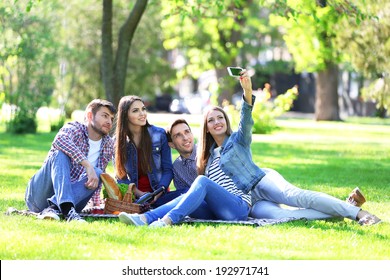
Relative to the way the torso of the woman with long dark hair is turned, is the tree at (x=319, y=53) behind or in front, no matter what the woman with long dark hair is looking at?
behind

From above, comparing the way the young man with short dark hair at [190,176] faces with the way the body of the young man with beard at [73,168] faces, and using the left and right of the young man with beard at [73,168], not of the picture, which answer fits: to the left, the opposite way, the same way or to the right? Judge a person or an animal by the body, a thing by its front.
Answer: the same way

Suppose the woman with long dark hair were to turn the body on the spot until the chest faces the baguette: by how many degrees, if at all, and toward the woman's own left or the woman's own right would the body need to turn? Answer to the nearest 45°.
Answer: approximately 45° to the woman's own right

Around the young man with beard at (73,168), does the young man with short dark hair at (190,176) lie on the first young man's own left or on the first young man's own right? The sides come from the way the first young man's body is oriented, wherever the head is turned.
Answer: on the first young man's own left

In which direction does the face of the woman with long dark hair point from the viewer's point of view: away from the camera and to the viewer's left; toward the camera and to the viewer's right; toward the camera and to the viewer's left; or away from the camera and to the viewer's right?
toward the camera and to the viewer's right

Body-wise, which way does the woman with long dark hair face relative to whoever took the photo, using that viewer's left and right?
facing the viewer

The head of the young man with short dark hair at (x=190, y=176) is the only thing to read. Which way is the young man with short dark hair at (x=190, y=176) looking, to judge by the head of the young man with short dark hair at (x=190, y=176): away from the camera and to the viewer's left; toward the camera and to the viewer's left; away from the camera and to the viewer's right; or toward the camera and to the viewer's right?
toward the camera and to the viewer's right

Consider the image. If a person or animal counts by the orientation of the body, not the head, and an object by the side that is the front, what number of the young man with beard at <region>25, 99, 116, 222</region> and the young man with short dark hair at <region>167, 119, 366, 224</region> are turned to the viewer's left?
0

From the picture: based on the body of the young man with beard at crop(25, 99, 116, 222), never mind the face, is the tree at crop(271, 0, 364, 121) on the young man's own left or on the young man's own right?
on the young man's own left

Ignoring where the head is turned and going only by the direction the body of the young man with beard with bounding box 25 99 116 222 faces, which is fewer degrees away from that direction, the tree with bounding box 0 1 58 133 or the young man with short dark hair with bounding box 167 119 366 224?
the young man with short dark hair

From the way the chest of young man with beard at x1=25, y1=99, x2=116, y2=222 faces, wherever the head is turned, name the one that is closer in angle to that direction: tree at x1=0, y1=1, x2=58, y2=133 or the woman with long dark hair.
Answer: the woman with long dark hair

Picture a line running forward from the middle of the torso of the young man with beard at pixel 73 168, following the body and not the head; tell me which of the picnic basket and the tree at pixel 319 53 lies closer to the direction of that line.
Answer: the picnic basket

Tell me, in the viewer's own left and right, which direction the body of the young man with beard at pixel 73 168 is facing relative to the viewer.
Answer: facing the viewer and to the right of the viewer

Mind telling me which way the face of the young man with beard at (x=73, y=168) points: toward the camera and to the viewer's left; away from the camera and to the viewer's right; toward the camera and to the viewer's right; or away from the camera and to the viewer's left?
toward the camera and to the viewer's right

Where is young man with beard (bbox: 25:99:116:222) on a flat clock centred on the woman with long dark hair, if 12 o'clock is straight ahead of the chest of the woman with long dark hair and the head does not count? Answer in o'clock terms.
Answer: The young man with beard is roughly at 2 o'clock from the woman with long dark hair.
